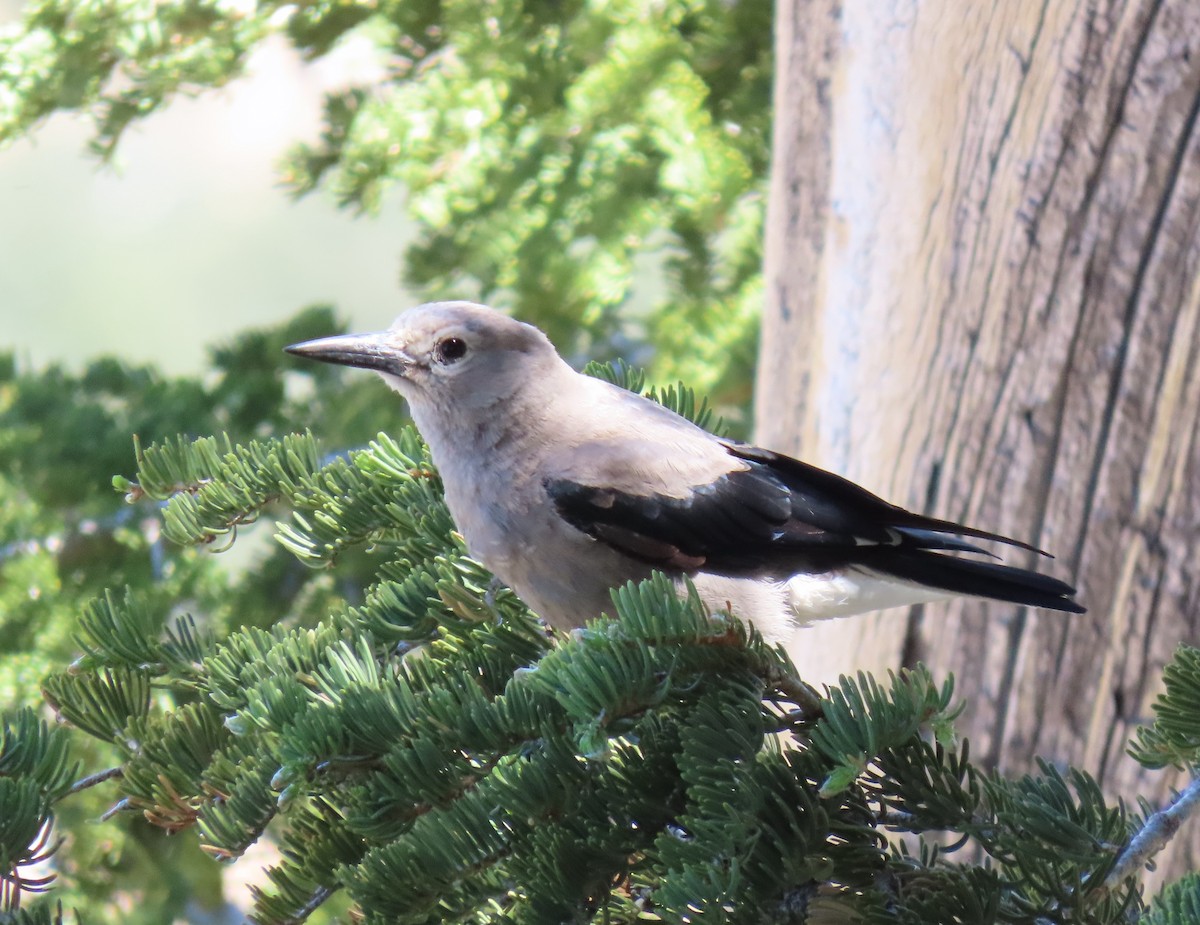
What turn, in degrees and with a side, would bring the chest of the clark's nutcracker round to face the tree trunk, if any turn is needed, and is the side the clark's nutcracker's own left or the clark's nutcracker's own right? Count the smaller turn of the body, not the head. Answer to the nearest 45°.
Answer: approximately 135° to the clark's nutcracker's own right

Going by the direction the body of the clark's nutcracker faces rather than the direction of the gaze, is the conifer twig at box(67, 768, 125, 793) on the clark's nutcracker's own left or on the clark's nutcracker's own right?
on the clark's nutcracker's own left

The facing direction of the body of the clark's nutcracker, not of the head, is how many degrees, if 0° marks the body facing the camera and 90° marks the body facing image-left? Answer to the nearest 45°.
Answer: approximately 90°

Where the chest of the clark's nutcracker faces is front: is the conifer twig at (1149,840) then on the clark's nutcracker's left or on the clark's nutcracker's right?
on the clark's nutcracker's left
